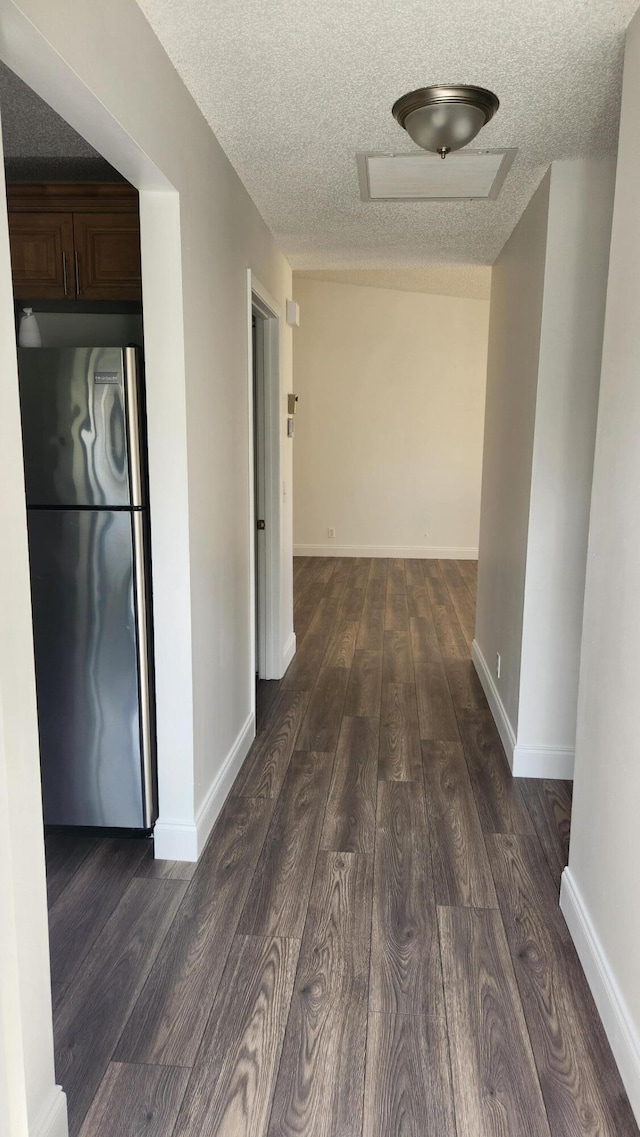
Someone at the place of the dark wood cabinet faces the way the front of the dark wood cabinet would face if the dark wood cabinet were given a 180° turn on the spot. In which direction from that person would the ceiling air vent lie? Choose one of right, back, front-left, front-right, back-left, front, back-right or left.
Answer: right

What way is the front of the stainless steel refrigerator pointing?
toward the camera

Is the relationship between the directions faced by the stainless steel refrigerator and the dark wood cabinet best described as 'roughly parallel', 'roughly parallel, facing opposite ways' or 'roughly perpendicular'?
roughly parallel

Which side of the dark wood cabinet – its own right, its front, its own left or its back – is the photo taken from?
front

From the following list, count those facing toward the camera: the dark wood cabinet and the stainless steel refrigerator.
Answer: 2
